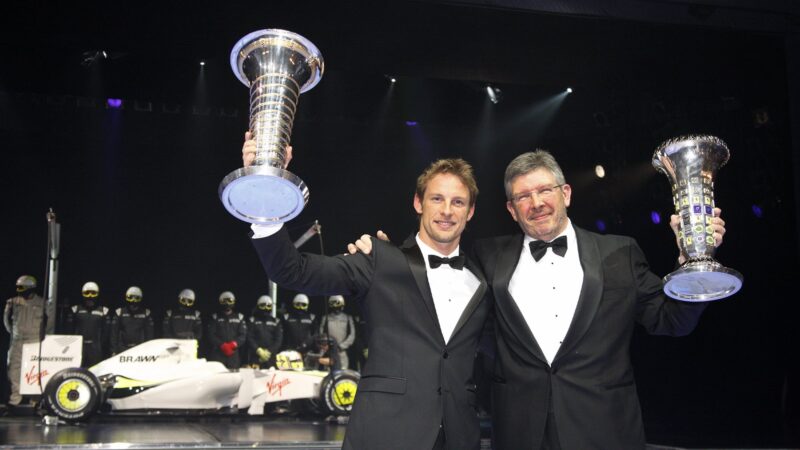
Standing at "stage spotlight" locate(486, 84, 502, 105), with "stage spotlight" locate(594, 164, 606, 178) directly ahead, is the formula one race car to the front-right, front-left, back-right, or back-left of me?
back-right

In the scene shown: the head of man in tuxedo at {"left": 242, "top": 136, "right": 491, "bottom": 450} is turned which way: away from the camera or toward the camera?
toward the camera

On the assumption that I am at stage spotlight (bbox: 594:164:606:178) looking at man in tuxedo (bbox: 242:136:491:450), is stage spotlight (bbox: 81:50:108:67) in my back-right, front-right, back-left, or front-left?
front-right

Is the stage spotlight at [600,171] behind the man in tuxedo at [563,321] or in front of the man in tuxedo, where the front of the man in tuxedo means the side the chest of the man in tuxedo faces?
behind

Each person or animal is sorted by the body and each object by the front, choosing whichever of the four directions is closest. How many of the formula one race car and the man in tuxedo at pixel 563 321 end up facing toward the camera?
1

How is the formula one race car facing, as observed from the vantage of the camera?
facing to the right of the viewer

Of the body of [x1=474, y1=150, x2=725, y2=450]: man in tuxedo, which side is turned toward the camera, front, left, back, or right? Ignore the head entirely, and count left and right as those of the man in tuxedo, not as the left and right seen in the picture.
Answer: front

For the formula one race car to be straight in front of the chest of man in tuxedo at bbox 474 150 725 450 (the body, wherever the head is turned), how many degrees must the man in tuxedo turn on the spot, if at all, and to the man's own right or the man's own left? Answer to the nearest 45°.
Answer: approximately 135° to the man's own right
